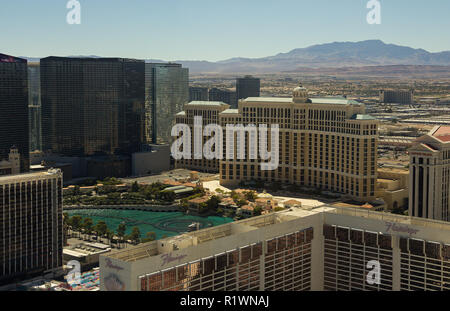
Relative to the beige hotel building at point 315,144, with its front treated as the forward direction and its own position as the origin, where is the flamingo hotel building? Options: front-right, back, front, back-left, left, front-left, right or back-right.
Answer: front-left

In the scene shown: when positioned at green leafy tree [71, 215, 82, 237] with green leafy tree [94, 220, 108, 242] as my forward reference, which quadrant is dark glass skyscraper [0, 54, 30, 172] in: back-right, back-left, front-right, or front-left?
back-left

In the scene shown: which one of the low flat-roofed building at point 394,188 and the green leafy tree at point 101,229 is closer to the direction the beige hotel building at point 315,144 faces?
the green leafy tree

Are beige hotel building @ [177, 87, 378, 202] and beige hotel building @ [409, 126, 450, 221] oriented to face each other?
no

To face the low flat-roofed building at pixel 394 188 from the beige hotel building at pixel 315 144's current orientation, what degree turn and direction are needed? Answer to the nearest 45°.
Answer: approximately 90° to its left

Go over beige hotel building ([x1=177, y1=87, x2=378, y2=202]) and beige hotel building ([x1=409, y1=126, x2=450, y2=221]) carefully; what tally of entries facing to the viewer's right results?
0

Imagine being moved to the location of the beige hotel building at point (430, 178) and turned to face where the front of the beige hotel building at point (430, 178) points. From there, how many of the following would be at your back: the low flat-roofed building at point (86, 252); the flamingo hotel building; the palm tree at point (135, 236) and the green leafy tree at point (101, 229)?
0

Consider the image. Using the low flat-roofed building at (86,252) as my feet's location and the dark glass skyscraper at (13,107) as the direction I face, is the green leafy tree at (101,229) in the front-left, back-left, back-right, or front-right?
front-right

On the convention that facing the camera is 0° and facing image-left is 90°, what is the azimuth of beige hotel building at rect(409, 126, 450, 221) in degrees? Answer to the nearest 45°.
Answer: approximately 45°

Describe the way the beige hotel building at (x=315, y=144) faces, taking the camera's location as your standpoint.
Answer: facing the viewer and to the left of the viewer

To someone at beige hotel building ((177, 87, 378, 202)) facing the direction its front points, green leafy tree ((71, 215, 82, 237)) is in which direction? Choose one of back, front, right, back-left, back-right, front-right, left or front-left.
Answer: front

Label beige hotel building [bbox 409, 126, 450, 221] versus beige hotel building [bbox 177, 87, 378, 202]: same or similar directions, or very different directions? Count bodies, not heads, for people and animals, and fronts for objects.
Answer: same or similar directions

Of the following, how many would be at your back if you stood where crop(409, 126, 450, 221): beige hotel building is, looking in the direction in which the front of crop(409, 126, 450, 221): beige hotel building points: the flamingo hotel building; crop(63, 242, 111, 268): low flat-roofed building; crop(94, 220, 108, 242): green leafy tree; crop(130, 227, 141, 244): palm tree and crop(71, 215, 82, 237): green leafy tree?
0

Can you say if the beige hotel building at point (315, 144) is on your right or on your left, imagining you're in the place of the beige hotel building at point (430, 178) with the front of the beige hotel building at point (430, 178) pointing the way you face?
on your right
